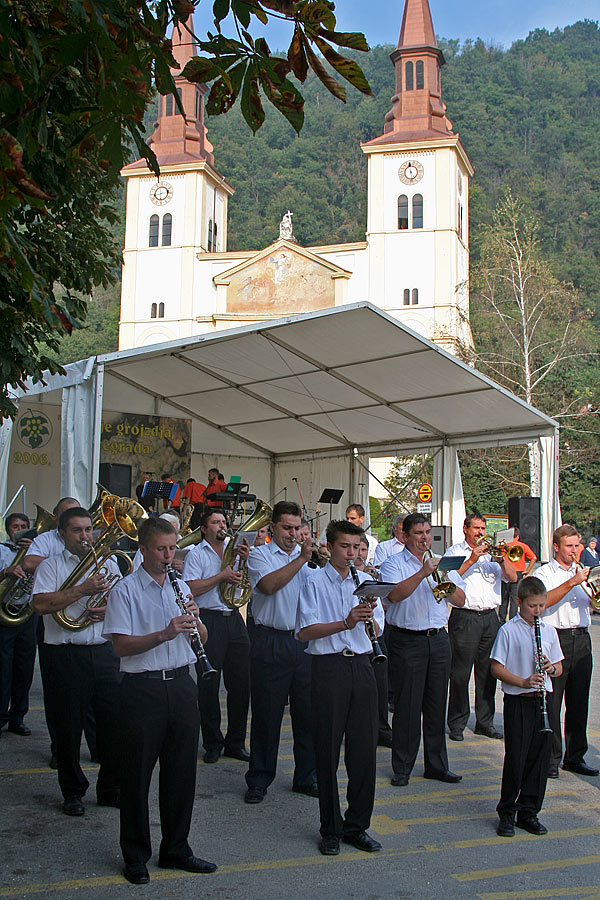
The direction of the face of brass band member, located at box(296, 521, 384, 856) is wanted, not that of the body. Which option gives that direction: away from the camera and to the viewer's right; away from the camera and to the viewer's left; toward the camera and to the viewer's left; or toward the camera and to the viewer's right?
toward the camera and to the viewer's right

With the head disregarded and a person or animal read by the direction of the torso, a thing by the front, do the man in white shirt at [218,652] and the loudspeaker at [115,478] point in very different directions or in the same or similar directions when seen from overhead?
same or similar directions

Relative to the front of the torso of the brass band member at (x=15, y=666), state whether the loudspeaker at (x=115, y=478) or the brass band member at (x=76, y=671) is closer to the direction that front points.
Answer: the brass band member

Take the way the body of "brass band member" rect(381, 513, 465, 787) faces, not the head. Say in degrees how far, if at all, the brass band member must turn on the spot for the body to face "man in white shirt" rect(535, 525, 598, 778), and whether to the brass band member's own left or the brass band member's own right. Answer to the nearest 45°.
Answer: approximately 45° to the brass band member's own left

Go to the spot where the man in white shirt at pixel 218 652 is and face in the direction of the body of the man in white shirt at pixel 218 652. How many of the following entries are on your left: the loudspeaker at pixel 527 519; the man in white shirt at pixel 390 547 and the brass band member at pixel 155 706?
2

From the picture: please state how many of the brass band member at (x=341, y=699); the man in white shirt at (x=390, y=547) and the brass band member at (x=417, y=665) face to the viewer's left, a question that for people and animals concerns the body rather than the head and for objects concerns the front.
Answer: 0

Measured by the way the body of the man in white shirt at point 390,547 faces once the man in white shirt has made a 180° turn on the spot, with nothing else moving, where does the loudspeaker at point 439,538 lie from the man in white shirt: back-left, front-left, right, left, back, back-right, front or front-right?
front-right

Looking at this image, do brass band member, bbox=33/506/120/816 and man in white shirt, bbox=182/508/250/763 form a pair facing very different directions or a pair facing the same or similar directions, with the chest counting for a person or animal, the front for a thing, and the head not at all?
same or similar directions

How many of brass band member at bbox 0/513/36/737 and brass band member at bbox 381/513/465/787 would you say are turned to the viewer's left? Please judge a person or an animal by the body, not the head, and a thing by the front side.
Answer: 0

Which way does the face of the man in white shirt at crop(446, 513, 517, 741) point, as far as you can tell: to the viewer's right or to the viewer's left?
to the viewer's right

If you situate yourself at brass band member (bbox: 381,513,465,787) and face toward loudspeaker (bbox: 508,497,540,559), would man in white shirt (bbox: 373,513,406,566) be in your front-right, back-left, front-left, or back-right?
front-left

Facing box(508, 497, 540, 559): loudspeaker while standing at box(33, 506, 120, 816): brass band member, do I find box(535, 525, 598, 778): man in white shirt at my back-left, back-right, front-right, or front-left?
front-right

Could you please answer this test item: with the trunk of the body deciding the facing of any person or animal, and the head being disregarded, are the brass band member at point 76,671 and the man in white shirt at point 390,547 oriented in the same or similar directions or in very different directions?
same or similar directions
